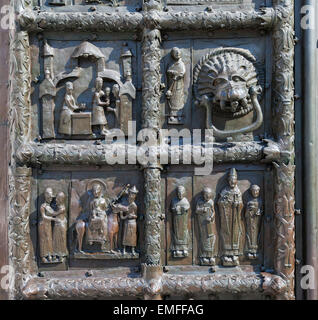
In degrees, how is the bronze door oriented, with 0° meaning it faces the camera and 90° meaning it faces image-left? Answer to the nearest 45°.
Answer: approximately 0°
